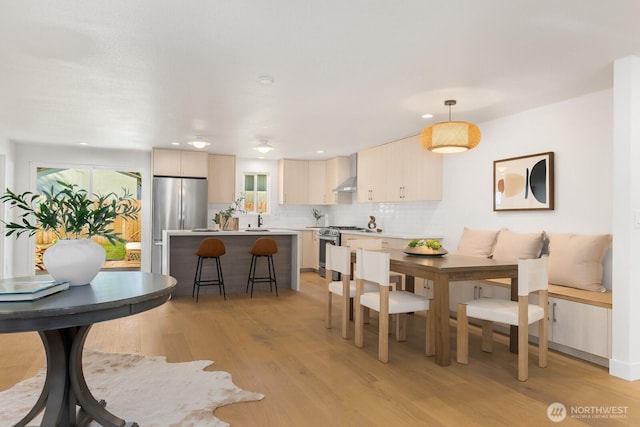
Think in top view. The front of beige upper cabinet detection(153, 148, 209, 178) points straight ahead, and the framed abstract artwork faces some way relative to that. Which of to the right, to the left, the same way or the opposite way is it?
to the right

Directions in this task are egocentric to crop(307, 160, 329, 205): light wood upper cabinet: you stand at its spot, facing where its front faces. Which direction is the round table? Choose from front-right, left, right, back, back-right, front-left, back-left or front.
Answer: front

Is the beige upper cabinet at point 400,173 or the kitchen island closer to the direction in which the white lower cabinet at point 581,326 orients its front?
the kitchen island

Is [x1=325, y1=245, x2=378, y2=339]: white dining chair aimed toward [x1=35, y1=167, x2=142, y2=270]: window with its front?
no

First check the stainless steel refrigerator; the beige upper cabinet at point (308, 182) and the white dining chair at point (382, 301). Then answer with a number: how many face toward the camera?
2

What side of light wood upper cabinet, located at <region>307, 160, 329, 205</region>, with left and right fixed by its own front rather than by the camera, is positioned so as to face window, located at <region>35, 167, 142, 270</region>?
right

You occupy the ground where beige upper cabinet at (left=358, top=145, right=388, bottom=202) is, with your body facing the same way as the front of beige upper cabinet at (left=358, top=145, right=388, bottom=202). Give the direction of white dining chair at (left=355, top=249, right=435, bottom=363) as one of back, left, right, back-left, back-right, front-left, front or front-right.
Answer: front-left

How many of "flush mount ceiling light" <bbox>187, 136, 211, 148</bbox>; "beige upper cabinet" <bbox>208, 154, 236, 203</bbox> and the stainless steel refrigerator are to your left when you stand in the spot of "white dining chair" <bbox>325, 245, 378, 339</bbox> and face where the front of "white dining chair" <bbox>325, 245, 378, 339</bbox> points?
3

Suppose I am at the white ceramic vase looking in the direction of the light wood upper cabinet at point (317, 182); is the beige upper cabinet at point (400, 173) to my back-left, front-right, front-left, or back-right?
front-right

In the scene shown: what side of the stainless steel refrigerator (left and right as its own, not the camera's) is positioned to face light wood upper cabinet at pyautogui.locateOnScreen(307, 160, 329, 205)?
left

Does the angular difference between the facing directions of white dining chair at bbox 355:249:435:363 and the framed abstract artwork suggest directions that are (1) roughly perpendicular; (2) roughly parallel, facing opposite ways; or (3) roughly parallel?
roughly parallel, facing opposite ways

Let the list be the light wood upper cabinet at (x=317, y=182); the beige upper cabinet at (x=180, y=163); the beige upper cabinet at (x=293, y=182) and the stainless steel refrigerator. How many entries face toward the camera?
4

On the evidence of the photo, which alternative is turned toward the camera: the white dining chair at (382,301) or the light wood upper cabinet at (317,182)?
the light wood upper cabinet

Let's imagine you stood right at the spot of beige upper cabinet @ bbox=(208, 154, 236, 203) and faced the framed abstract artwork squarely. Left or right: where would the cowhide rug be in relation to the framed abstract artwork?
right

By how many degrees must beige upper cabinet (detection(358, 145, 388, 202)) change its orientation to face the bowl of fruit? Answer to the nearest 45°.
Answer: approximately 45° to its left

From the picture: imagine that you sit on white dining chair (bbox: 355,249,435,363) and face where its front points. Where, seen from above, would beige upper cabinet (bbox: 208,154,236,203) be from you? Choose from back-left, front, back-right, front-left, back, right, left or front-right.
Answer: left

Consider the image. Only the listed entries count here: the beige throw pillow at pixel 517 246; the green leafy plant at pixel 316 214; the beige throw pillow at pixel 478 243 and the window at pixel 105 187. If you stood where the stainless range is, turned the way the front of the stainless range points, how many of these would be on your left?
2

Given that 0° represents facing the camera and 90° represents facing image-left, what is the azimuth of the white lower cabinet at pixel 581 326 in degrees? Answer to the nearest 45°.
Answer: approximately 45°

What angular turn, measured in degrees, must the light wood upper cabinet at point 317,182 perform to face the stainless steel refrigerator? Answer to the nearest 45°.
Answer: approximately 45° to its right

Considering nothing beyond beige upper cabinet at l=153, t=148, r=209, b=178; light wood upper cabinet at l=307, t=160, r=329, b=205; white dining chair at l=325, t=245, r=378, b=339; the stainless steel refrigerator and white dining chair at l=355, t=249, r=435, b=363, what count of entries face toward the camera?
3

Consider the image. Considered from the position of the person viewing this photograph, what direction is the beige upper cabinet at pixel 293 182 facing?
facing the viewer

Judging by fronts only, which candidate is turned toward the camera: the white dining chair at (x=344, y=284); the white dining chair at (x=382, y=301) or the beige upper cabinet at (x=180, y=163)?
the beige upper cabinet
